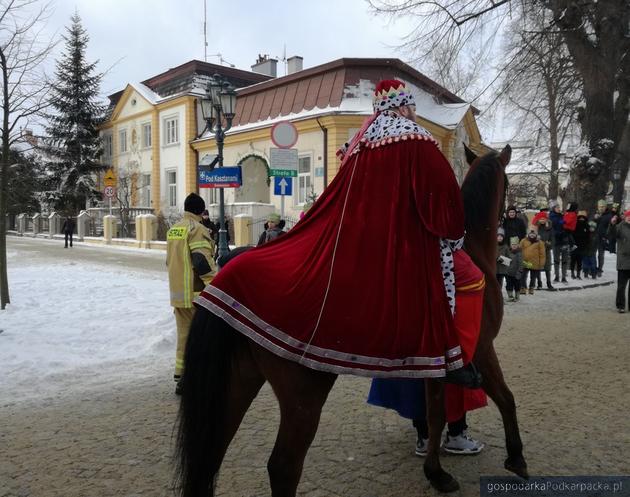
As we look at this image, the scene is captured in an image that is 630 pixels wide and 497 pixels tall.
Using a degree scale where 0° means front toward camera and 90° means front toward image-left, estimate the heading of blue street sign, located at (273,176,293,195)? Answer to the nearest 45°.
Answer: approximately 0°

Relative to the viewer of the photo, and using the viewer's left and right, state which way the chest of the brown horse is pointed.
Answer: facing away from the viewer and to the right of the viewer

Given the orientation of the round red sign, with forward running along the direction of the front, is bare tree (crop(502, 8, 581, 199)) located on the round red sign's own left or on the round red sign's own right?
on the round red sign's own left

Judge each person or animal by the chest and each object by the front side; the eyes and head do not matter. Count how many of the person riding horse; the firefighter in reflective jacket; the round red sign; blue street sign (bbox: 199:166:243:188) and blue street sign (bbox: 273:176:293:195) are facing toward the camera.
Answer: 3

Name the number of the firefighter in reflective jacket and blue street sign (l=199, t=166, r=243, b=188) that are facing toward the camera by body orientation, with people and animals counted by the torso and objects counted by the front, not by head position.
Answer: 1

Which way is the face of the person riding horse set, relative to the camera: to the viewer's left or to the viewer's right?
to the viewer's right

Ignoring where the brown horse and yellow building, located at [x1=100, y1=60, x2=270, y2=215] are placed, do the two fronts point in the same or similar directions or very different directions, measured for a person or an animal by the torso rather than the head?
very different directions

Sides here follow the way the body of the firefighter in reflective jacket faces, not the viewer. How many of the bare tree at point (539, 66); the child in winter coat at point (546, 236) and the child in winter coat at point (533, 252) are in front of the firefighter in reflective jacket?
3

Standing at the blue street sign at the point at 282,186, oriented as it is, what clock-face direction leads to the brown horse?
The brown horse is roughly at 12 o'clock from the blue street sign.

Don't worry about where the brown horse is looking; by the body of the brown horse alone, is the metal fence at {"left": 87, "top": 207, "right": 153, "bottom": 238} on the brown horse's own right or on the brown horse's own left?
on the brown horse's own left

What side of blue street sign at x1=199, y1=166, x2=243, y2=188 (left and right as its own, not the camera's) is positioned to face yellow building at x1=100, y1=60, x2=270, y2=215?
back
